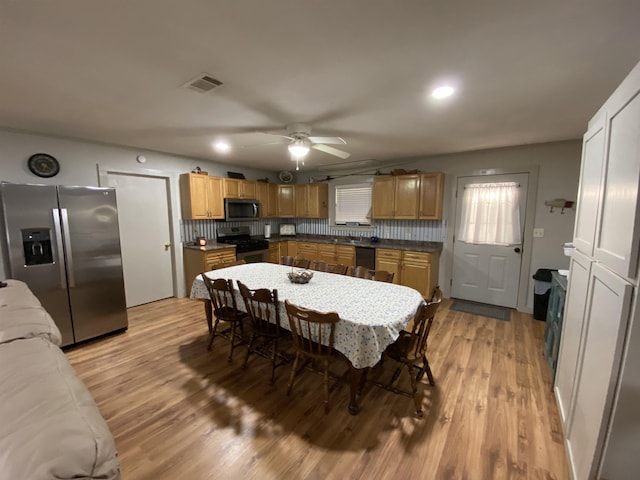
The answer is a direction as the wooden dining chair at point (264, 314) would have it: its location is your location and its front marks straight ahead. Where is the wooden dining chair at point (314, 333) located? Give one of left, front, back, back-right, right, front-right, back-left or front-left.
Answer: right

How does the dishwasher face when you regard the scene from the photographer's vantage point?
facing the viewer and to the left of the viewer

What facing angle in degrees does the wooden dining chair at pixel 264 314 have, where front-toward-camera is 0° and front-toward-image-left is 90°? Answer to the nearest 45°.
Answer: approximately 225°

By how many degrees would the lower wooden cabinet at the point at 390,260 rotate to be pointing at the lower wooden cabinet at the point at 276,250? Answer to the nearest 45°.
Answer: approximately 90° to its right

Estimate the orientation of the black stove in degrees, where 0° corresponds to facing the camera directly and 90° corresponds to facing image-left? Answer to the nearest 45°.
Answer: approximately 315°

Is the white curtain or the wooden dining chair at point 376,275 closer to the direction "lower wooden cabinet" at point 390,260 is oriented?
the wooden dining chair

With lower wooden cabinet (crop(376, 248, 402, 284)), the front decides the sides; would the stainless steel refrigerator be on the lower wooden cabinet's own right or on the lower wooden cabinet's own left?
on the lower wooden cabinet's own right

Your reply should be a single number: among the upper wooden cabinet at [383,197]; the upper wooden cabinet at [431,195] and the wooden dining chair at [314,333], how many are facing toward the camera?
2

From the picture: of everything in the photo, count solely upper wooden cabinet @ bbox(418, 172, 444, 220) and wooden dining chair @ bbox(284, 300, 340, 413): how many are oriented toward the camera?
1

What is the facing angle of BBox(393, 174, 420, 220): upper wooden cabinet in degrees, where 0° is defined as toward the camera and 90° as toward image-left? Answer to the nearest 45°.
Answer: approximately 0°

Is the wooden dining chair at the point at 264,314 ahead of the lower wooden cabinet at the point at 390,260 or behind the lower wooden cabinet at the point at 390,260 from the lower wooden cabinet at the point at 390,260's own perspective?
ahead

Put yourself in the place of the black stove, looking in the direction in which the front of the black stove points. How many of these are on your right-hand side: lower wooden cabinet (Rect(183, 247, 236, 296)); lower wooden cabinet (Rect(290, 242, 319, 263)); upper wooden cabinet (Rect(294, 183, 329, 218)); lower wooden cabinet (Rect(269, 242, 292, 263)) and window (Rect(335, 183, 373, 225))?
1

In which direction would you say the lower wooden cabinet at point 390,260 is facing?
toward the camera

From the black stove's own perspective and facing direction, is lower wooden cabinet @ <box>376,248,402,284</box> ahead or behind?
ahead

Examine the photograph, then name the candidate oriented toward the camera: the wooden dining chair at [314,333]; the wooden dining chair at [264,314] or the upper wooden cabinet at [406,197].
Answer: the upper wooden cabinet
